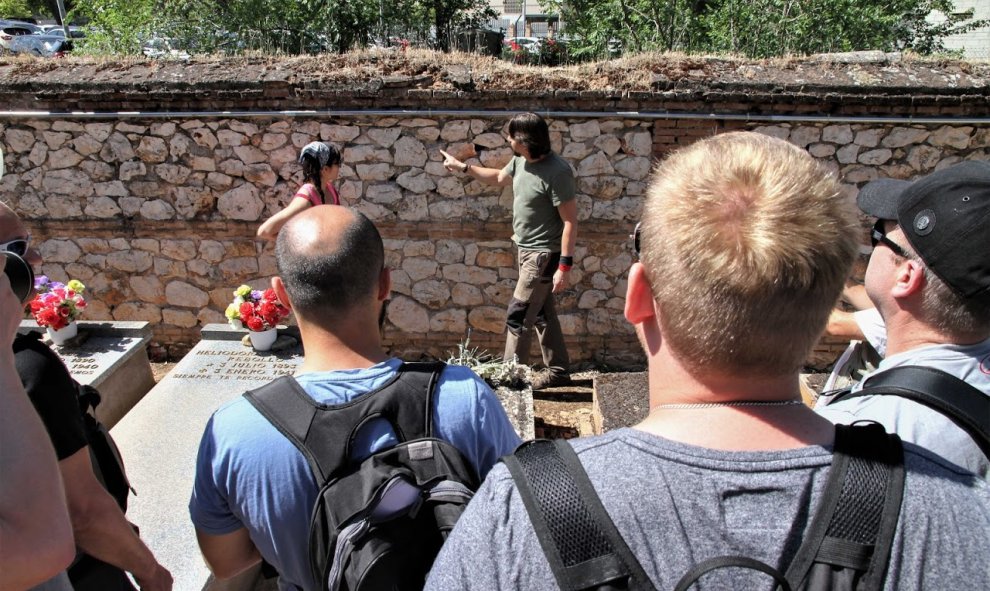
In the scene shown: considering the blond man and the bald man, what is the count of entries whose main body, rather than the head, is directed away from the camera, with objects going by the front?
2

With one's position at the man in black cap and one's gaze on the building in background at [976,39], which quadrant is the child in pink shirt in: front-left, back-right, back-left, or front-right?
front-left

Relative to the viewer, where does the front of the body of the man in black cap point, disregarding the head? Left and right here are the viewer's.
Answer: facing away from the viewer and to the left of the viewer

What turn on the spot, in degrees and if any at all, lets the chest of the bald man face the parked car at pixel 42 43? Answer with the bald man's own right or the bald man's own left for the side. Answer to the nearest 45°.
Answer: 0° — they already face it

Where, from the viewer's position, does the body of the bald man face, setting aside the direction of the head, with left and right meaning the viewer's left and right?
facing away from the viewer

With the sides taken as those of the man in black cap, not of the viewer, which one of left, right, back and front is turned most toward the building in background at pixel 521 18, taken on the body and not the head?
front

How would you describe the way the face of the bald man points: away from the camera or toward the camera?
away from the camera

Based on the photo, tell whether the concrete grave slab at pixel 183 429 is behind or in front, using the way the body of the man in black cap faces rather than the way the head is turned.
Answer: in front

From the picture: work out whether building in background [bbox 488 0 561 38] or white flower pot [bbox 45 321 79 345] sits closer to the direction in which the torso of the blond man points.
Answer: the building in background

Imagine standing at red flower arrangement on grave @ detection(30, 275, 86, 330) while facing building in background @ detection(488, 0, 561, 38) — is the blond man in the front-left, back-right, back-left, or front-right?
back-right

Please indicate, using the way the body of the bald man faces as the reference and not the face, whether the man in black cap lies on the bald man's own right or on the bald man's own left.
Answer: on the bald man's own right

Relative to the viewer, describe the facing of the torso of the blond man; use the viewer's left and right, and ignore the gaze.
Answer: facing away from the viewer

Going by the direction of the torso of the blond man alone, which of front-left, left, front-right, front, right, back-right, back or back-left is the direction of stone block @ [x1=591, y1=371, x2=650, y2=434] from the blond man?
front
